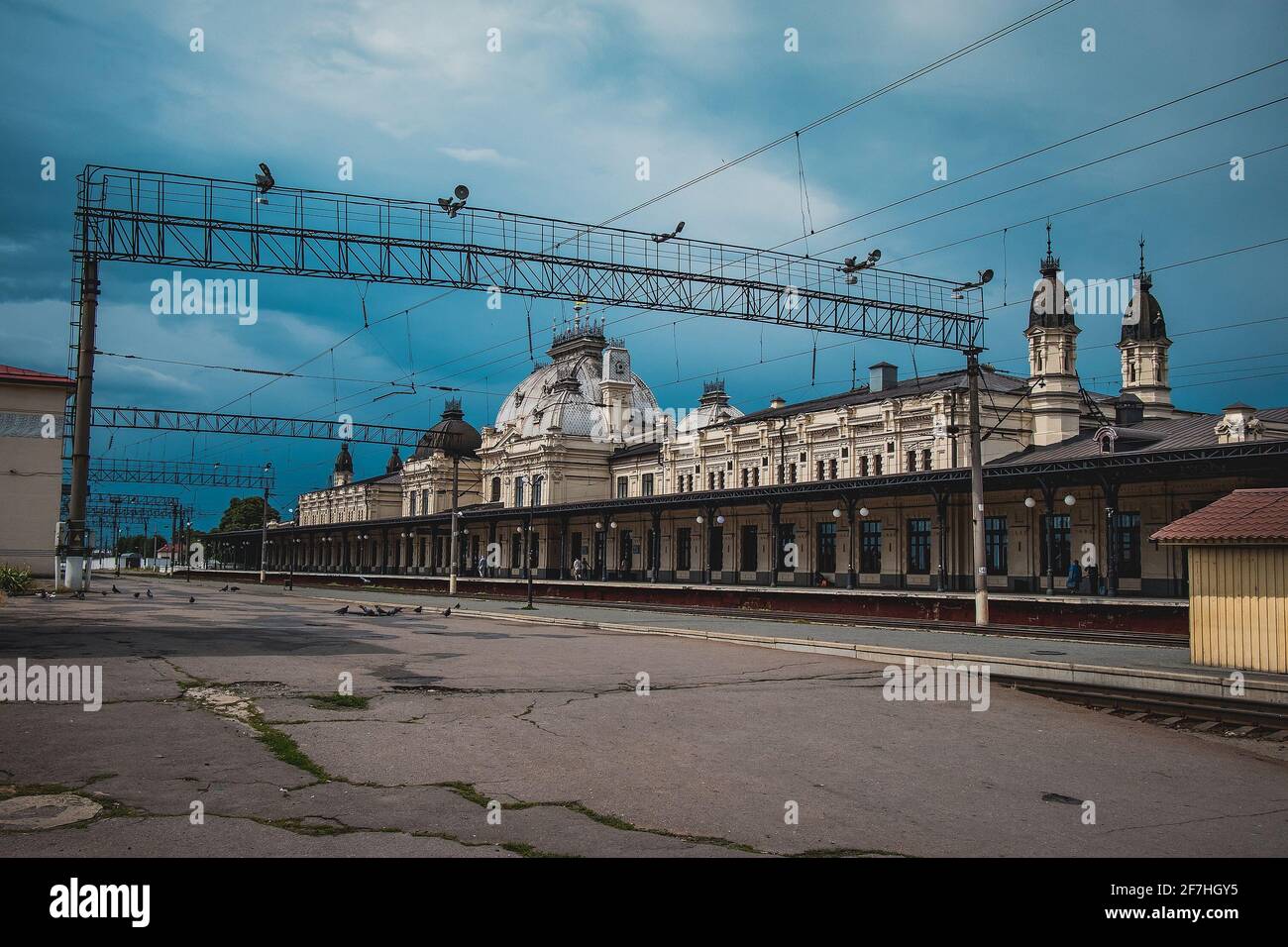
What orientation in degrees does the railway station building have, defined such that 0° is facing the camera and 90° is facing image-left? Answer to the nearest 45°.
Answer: approximately 45°

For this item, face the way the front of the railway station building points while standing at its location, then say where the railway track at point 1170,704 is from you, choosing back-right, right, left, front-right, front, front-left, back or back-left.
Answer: front-left

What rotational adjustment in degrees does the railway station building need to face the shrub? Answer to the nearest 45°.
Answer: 0° — it already faces it
